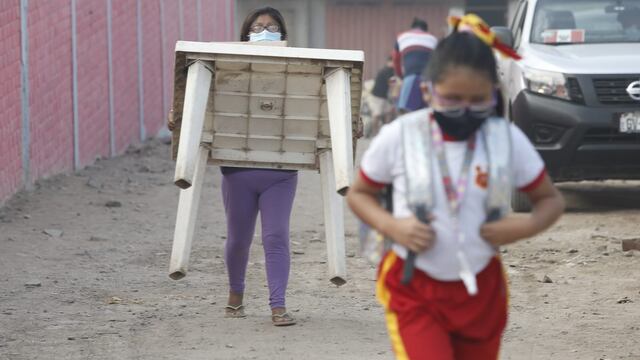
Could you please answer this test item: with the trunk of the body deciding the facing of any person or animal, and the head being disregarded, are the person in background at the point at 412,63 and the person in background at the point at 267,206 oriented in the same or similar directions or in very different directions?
very different directions

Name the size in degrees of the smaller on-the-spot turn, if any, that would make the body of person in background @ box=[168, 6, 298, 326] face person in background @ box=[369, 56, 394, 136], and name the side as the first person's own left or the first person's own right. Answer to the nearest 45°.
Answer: approximately 180°

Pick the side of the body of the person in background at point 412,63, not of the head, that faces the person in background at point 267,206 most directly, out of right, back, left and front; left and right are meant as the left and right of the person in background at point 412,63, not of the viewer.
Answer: back

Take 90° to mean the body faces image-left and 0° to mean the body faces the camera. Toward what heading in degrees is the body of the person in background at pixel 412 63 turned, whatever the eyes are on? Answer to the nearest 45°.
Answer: approximately 180°

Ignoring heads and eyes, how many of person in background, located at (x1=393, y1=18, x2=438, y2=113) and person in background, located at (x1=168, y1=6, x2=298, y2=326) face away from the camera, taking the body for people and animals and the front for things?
1

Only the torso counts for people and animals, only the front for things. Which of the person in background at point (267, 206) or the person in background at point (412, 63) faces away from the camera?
the person in background at point (412, 63)

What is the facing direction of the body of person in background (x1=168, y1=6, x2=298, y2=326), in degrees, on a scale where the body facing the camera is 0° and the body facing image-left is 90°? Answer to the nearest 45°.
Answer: approximately 0°

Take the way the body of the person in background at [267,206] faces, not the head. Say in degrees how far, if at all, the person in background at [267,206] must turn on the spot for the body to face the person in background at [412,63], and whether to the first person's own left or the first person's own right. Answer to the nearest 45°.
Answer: approximately 180°
